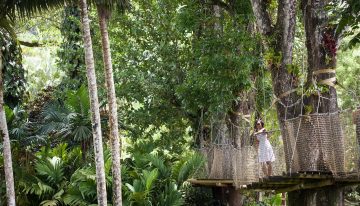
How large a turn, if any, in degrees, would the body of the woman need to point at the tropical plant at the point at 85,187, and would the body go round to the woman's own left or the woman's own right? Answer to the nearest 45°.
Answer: approximately 90° to the woman's own right

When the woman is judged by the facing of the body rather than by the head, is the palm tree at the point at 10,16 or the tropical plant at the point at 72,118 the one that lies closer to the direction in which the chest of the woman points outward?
the palm tree

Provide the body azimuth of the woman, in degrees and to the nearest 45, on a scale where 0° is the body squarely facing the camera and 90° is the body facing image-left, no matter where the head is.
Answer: approximately 45°

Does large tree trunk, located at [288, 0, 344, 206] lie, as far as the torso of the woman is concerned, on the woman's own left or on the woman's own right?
on the woman's own left

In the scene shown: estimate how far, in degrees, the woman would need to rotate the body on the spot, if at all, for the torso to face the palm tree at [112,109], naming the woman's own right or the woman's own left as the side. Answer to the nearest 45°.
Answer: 0° — they already face it

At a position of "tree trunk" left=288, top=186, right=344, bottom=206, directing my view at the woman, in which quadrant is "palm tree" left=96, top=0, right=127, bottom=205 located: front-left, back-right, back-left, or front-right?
front-left

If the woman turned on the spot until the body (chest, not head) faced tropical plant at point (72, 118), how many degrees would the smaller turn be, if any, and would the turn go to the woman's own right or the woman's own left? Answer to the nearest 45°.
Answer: approximately 90° to the woman's own right

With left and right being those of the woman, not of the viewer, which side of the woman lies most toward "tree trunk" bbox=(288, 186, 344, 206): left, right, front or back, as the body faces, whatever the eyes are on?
left

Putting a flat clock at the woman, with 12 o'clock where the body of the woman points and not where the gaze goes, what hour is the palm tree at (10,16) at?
The palm tree is roughly at 1 o'clock from the woman.
